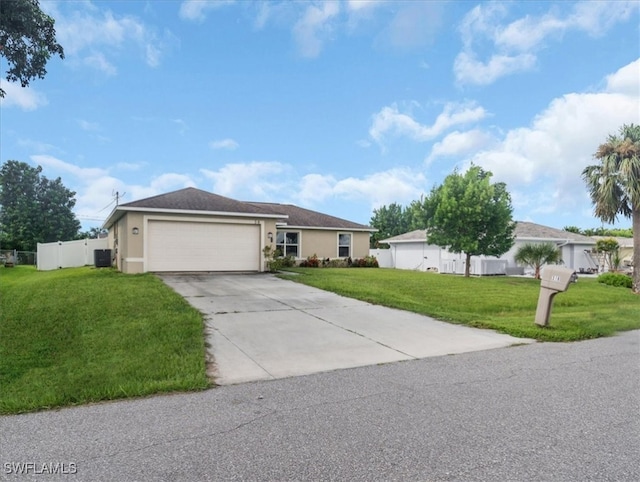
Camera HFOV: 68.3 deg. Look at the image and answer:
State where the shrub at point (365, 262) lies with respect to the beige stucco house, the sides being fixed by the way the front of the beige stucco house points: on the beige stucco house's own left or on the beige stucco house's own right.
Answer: on the beige stucco house's own left

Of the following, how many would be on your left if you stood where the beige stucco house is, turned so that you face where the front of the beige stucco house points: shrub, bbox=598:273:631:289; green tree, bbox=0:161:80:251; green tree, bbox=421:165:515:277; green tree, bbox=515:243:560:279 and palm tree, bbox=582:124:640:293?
4

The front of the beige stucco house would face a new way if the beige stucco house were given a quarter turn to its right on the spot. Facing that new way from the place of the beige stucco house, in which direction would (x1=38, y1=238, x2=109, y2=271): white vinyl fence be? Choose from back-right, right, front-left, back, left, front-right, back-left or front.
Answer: front-right

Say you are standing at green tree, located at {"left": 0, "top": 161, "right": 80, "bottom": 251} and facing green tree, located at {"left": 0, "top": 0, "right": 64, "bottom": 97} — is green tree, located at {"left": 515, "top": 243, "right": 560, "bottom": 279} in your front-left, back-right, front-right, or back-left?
front-left

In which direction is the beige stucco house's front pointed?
toward the camera

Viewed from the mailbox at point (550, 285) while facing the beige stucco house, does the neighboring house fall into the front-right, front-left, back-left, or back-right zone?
front-right

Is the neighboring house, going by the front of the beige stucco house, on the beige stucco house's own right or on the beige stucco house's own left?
on the beige stucco house's own left

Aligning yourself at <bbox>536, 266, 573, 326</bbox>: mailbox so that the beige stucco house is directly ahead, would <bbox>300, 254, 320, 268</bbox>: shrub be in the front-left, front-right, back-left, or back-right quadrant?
front-right

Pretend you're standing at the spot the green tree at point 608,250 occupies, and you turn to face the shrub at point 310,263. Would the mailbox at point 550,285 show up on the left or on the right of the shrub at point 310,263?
left

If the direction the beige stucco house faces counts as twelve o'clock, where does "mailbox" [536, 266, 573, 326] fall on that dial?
The mailbox is roughly at 11 o'clock from the beige stucco house.

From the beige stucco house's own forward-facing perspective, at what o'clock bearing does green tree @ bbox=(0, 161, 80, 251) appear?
The green tree is roughly at 5 o'clock from the beige stucco house.

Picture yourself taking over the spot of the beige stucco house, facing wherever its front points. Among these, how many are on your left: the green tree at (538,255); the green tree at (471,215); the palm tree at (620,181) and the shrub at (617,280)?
4

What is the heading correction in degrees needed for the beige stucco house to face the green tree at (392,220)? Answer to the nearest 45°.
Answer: approximately 135° to its left

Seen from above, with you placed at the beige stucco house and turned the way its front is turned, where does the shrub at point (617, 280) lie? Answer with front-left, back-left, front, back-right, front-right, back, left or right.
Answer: left

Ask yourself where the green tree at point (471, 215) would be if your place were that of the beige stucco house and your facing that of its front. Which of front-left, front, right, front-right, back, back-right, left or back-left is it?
left
